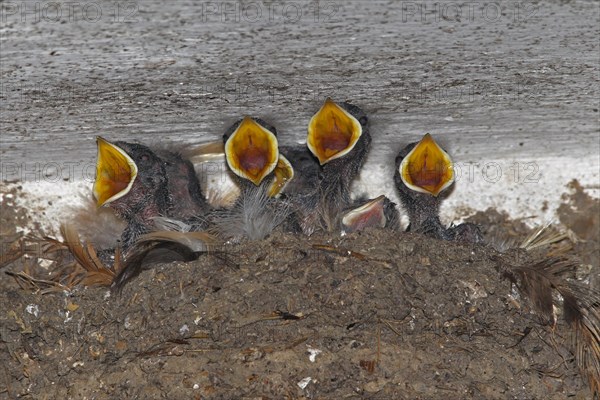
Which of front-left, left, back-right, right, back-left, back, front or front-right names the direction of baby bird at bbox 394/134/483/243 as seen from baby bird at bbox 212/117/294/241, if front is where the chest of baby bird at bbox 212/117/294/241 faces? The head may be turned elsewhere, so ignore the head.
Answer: left

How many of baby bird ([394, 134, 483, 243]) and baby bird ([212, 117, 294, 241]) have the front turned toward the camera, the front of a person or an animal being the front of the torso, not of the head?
2

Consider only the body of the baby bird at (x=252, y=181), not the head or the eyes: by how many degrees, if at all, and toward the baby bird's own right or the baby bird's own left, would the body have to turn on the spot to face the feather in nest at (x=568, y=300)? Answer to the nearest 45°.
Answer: approximately 45° to the baby bird's own left

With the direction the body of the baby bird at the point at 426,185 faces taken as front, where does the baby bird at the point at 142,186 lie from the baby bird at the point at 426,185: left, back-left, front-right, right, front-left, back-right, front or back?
right

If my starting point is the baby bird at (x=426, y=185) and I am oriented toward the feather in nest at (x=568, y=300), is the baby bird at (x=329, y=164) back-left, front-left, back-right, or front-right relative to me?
back-right

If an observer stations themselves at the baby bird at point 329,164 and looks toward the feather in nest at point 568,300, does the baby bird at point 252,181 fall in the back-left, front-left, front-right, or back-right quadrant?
back-right

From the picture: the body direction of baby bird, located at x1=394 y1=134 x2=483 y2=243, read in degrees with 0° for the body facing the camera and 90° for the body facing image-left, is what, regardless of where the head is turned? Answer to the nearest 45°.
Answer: approximately 0°
